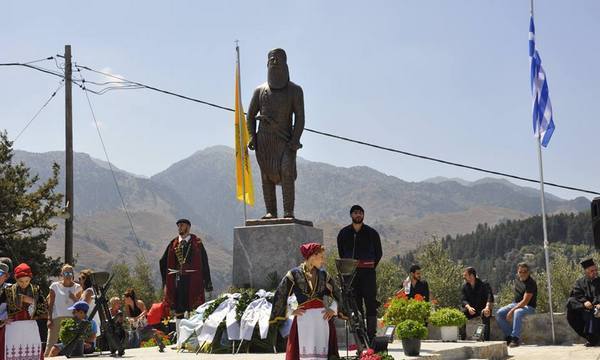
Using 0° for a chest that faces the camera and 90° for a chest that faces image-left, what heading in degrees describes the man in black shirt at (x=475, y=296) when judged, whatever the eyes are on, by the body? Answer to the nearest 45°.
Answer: approximately 45°

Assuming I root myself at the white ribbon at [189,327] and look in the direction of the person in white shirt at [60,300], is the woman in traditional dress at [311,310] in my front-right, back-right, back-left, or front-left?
back-left

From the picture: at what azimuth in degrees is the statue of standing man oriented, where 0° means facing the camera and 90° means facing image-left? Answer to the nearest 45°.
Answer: approximately 0°

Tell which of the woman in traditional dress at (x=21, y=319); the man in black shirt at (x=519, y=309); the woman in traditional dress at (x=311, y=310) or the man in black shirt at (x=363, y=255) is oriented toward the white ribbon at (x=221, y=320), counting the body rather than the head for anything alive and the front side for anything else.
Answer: the man in black shirt at (x=519, y=309)
